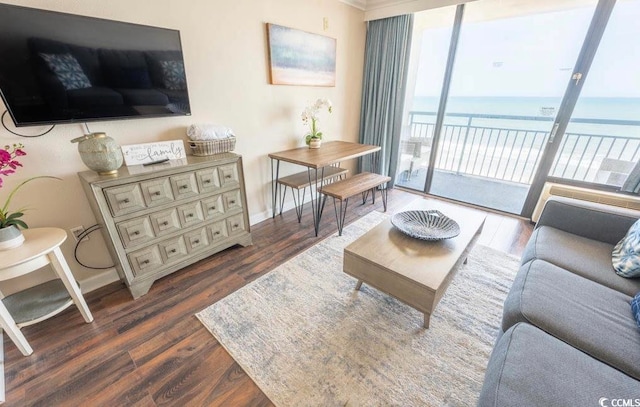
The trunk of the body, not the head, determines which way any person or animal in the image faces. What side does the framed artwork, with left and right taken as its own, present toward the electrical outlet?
right

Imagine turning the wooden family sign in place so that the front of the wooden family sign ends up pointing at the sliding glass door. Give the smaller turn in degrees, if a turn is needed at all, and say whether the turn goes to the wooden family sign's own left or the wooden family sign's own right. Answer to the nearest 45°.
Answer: approximately 90° to the wooden family sign's own left

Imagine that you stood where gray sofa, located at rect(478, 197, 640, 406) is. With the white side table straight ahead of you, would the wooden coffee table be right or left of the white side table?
right

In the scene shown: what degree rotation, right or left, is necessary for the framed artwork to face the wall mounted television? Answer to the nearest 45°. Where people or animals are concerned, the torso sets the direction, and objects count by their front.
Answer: approximately 90° to its right

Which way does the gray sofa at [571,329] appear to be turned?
to the viewer's left

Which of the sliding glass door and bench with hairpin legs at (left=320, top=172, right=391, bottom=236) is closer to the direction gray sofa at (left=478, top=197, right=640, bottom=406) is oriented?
the bench with hairpin legs

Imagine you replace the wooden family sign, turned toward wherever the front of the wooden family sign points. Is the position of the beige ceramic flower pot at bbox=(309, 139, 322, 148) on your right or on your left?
on your left

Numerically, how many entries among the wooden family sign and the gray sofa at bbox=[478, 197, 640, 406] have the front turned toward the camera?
1

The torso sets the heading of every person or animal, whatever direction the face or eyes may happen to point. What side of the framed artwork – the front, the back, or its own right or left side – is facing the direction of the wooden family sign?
right
